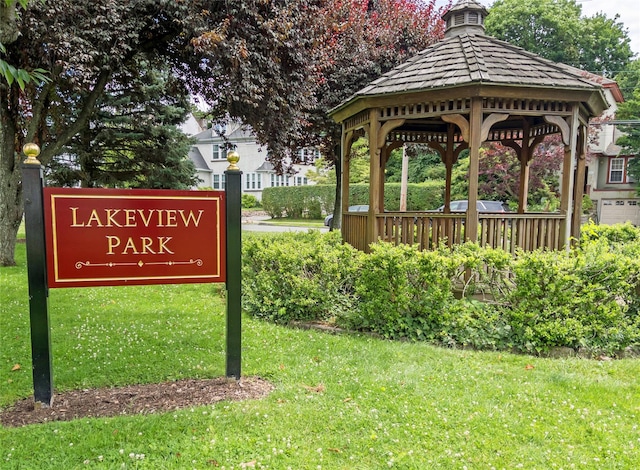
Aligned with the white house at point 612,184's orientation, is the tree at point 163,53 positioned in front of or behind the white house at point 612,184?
in front

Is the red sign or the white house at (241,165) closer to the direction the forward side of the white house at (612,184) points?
the red sign

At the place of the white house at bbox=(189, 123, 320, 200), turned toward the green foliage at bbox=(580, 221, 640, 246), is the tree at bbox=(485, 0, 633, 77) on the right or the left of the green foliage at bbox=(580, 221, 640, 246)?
left

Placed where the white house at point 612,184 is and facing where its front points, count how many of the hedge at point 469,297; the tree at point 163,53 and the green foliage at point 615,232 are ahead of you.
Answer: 3

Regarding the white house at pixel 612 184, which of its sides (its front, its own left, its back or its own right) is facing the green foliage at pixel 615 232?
front

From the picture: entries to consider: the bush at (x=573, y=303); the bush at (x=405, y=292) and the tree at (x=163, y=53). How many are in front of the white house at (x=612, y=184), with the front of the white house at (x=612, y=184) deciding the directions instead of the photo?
3

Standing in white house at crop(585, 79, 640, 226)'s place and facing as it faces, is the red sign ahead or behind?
ahead

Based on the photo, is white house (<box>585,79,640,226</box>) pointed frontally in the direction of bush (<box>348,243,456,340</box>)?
yes

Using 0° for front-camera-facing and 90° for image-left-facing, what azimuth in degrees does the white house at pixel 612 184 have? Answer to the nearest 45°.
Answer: approximately 0°

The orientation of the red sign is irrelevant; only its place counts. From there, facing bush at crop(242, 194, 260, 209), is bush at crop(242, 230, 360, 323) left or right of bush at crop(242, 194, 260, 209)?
right

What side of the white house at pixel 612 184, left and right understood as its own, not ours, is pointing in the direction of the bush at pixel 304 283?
front

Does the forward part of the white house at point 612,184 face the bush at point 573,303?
yes
